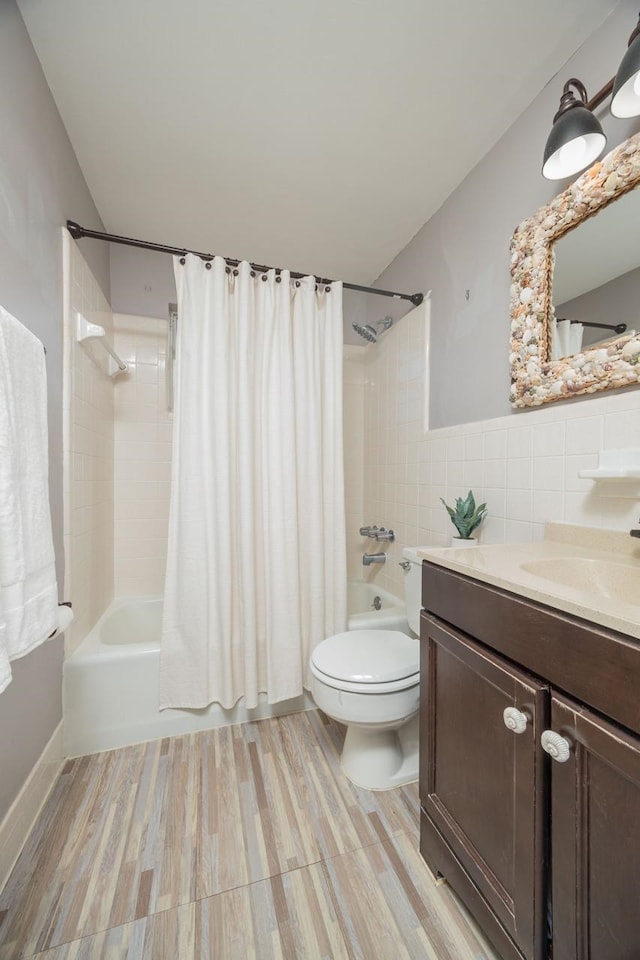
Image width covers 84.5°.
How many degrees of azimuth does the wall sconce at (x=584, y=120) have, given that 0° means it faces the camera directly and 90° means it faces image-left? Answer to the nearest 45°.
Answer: approximately 45°

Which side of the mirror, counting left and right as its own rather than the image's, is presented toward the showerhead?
right

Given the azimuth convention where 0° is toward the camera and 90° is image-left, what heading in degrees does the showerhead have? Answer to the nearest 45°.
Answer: approximately 45°

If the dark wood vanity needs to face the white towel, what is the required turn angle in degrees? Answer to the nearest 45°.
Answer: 0° — it already faces it

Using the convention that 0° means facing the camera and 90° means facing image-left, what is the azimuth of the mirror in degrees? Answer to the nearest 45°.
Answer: approximately 45°
